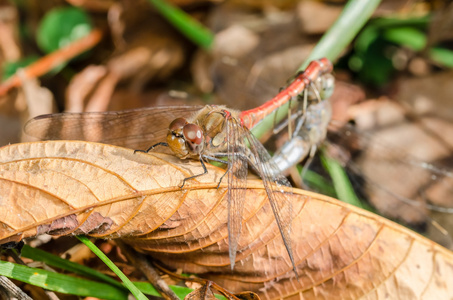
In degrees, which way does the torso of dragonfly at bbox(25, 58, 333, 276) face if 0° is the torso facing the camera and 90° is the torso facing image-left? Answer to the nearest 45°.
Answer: approximately 45°

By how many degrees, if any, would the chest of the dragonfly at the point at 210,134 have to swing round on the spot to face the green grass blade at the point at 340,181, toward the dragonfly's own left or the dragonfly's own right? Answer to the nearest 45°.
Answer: approximately 180°

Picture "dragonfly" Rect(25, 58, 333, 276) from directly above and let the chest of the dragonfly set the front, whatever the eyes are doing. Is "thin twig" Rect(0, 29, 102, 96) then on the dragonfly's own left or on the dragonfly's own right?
on the dragonfly's own right
